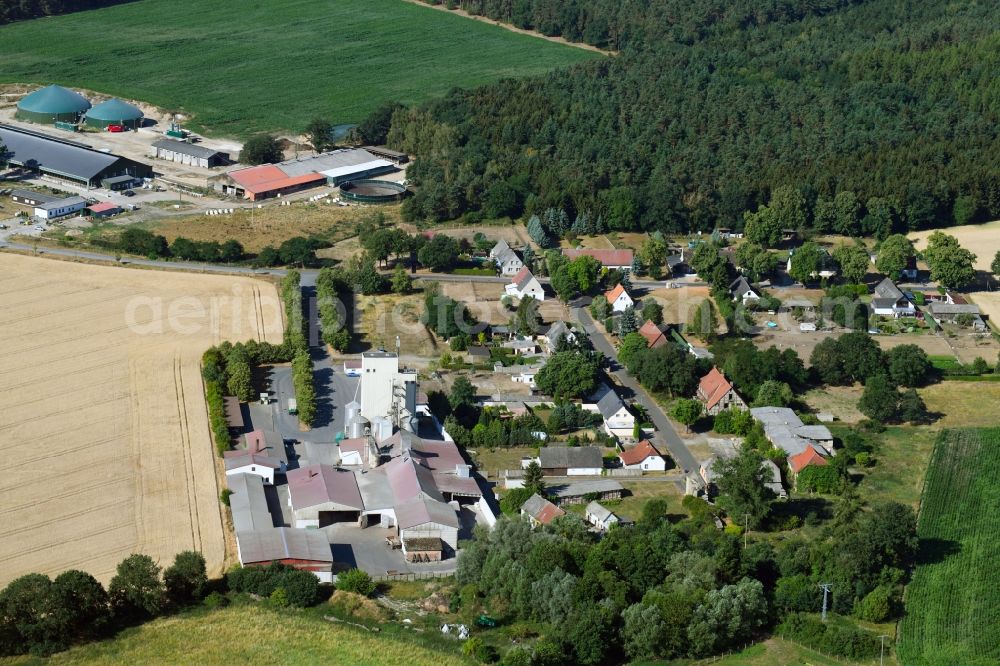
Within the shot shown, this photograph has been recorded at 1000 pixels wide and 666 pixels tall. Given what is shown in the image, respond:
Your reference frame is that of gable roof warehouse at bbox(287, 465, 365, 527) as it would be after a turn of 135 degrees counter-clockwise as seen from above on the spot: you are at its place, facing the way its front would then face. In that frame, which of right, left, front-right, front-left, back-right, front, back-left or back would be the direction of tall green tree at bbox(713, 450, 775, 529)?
front-right

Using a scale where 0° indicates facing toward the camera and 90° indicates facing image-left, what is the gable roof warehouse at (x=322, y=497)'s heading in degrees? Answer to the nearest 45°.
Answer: approximately 0°

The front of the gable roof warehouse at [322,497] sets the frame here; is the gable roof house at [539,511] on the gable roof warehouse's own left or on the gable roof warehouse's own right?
on the gable roof warehouse's own left

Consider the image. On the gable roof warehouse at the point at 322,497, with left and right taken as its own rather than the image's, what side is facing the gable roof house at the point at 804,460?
left

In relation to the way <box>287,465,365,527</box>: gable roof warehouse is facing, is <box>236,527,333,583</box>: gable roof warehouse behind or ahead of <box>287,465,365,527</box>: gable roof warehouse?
ahead

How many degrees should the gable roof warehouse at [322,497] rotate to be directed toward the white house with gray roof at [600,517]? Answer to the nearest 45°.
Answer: approximately 90° to its left

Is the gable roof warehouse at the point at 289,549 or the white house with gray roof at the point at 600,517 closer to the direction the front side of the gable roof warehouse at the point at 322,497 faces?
the gable roof warehouse at the point at 289,549

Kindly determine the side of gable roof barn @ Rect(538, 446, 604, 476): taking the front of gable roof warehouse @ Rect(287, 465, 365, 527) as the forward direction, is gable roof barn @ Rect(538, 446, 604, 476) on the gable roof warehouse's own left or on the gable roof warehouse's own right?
on the gable roof warehouse's own left

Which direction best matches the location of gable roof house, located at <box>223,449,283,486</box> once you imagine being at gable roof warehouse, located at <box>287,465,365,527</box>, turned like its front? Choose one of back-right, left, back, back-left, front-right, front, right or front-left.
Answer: back-right

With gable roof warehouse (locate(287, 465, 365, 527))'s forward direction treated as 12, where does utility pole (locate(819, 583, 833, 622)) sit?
The utility pole is roughly at 10 o'clock from the gable roof warehouse.

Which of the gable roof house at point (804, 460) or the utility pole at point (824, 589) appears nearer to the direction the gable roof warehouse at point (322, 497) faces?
the utility pole

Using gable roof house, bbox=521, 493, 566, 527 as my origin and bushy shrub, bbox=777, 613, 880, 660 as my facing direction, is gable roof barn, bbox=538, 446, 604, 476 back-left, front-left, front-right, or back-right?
back-left

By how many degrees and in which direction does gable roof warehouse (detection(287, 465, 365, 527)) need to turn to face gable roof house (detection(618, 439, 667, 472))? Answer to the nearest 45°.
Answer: approximately 90° to its left
